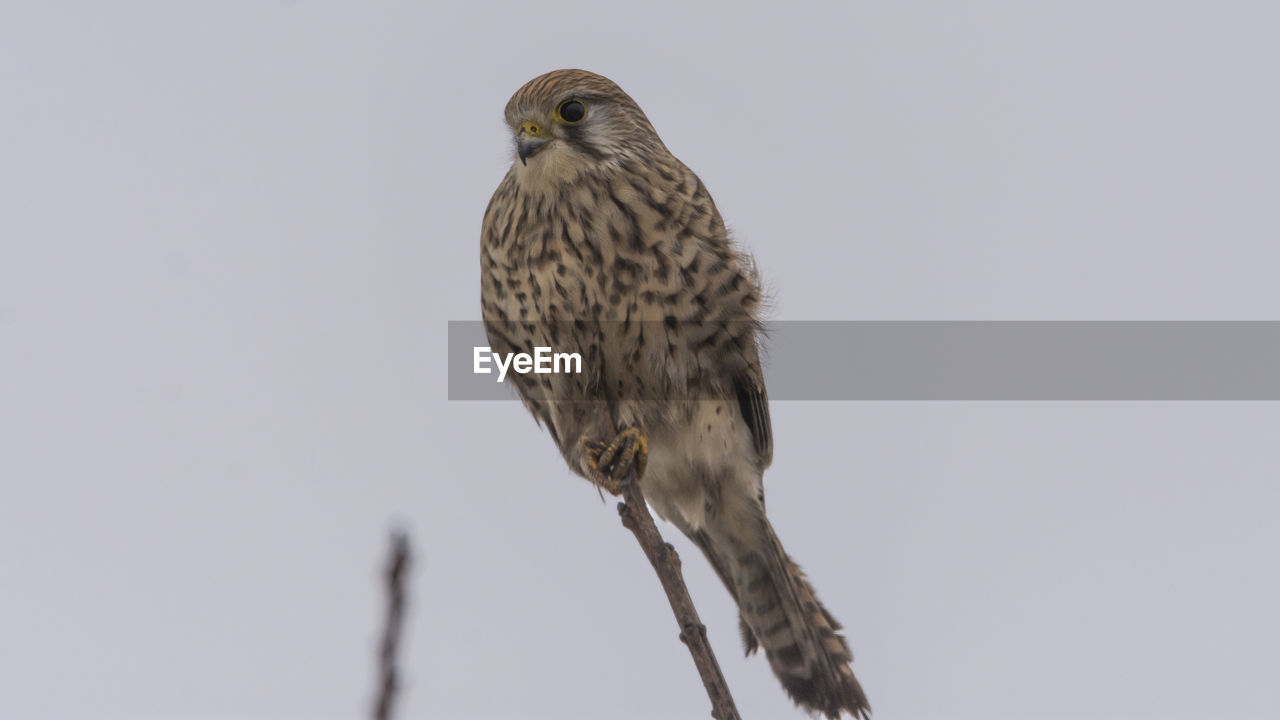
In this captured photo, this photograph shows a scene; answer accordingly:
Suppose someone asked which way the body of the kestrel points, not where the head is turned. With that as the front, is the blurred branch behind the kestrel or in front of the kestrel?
in front

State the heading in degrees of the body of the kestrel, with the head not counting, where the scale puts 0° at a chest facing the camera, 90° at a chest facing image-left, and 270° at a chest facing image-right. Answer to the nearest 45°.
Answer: approximately 45°
